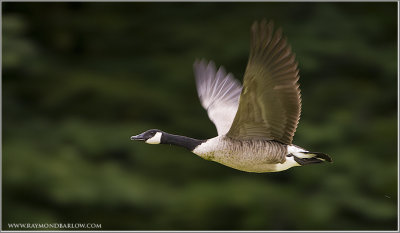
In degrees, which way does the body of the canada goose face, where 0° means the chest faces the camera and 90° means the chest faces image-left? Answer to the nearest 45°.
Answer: approximately 90°
